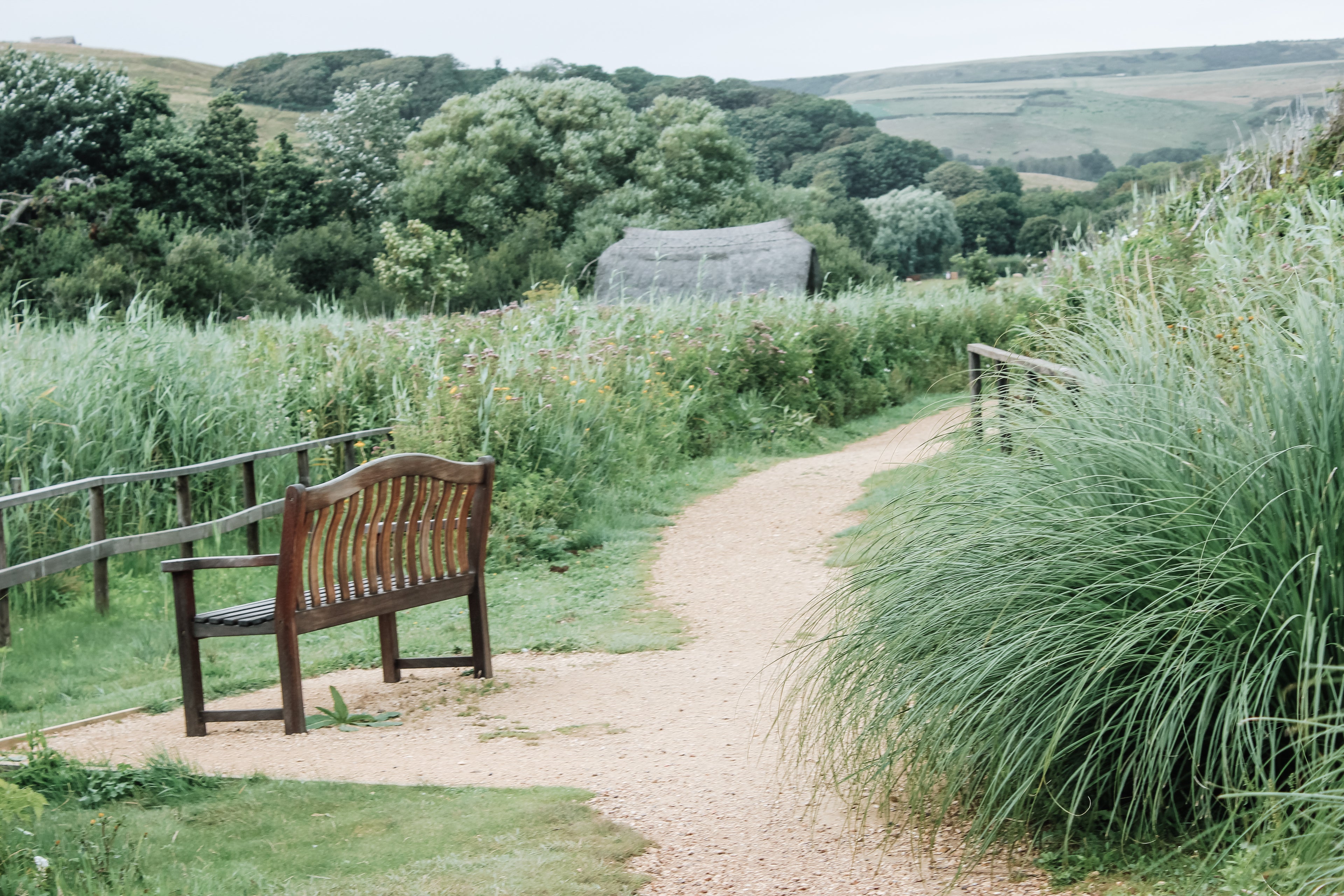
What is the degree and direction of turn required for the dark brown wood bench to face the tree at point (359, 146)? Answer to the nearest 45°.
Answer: approximately 45° to its right

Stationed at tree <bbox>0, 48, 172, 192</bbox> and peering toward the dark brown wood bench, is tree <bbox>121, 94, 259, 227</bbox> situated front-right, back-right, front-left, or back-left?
front-left

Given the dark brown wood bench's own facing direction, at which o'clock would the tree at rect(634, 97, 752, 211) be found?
The tree is roughly at 2 o'clock from the dark brown wood bench.

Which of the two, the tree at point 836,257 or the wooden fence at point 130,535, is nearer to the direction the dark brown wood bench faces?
the wooden fence

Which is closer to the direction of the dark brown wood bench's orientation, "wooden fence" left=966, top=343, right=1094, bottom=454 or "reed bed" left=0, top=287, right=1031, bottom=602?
the reed bed

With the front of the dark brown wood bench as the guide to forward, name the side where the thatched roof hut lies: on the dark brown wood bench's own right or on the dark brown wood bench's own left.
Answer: on the dark brown wood bench's own right

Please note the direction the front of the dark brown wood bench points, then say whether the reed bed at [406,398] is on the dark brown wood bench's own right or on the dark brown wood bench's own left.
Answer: on the dark brown wood bench's own right

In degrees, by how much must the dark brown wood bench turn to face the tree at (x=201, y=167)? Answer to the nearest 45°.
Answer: approximately 45° to its right

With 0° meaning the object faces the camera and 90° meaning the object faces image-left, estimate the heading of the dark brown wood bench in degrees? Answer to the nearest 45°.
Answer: approximately 135°

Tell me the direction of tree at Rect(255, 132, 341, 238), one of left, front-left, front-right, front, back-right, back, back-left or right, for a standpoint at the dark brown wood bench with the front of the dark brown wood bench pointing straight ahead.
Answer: front-right

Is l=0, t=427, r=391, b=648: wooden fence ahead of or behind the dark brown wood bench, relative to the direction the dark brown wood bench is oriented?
ahead

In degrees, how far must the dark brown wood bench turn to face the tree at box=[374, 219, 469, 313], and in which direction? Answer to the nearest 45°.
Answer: approximately 45° to its right
